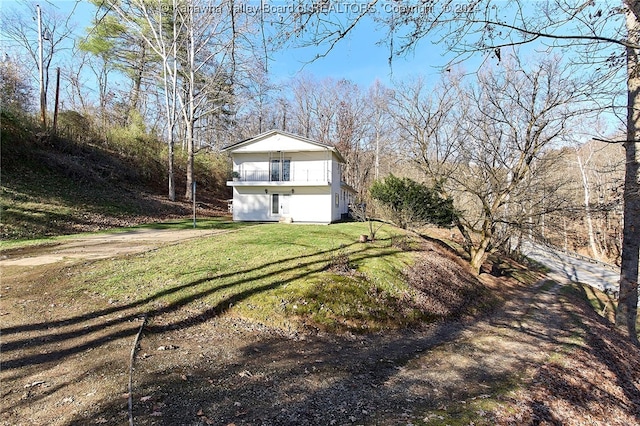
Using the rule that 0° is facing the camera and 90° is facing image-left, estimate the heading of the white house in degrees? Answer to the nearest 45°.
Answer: approximately 0°

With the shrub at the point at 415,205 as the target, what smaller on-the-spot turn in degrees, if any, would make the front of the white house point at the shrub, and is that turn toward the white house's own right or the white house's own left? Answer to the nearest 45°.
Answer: approximately 45° to the white house's own left
